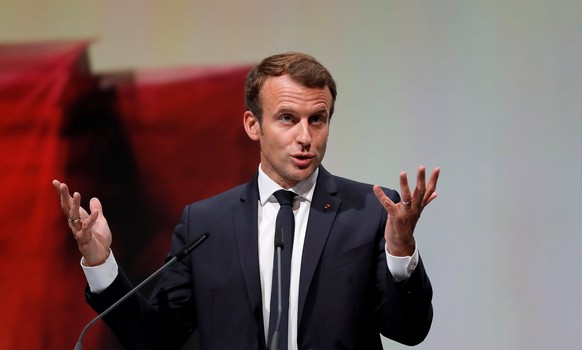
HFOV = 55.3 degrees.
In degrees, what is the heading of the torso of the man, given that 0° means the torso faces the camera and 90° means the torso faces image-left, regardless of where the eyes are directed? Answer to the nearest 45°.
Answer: approximately 0°
